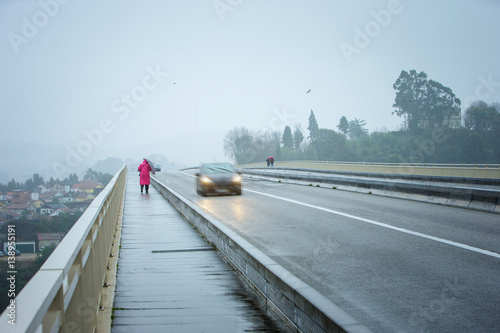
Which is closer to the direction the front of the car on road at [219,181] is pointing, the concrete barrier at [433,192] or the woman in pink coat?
the concrete barrier

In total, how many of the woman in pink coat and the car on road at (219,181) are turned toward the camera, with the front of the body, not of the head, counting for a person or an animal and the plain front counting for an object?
1

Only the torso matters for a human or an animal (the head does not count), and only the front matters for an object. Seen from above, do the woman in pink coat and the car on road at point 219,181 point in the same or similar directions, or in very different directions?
very different directions

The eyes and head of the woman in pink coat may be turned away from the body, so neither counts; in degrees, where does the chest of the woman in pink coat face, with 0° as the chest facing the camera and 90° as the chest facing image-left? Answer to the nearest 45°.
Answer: approximately 180°

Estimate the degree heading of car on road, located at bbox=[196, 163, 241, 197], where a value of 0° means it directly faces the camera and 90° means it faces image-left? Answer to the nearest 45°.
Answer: approximately 0°
